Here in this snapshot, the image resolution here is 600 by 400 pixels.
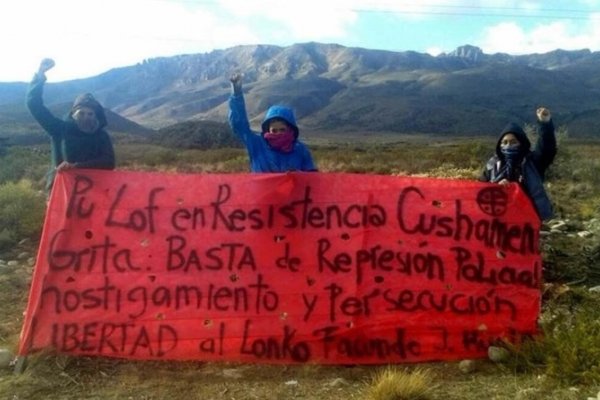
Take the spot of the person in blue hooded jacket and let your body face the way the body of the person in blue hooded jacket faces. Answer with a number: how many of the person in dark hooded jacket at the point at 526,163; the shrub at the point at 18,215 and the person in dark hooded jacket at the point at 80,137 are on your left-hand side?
1

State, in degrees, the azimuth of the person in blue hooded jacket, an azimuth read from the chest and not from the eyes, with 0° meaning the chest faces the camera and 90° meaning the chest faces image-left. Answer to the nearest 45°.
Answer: approximately 0°

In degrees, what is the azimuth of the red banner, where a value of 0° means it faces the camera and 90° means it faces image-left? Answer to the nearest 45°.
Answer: approximately 0°

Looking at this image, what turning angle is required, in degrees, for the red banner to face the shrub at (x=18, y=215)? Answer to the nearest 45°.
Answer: approximately 135° to its right

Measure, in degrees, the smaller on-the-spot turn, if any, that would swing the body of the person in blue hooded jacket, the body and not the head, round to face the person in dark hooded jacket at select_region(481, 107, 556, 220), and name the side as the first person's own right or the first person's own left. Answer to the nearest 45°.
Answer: approximately 90° to the first person's own left

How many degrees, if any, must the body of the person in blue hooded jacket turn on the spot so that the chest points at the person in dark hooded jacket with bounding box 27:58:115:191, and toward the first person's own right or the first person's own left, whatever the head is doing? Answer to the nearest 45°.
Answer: approximately 90° to the first person's own right

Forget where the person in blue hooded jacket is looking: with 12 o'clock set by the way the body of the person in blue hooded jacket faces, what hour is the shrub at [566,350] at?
The shrub is roughly at 10 o'clock from the person in blue hooded jacket.

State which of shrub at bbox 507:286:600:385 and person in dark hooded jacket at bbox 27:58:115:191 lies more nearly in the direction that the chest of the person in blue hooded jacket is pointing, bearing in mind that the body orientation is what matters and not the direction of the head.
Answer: the shrub
